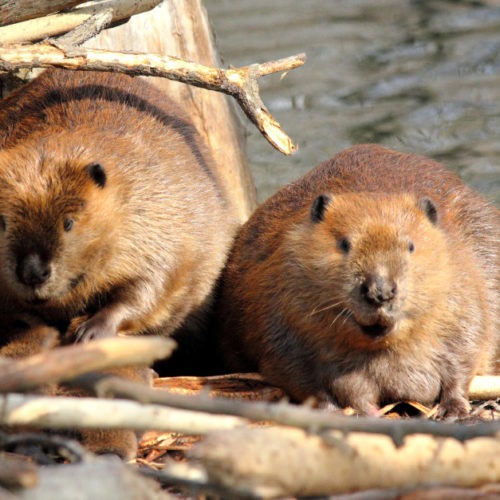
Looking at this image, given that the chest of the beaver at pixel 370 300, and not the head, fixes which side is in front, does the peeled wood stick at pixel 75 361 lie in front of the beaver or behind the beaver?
in front

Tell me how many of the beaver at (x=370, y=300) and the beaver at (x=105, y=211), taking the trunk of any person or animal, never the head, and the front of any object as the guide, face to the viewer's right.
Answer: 0

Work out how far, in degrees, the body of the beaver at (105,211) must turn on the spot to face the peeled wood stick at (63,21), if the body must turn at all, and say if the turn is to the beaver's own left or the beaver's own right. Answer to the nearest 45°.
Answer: approximately 135° to the beaver's own right

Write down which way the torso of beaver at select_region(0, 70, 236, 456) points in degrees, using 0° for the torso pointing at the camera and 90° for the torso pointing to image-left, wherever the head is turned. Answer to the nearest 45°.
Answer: approximately 45°

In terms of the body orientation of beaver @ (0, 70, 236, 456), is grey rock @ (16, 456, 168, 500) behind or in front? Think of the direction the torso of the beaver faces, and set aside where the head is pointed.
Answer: in front

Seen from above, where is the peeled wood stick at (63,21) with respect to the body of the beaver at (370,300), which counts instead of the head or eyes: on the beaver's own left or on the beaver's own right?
on the beaver's own right

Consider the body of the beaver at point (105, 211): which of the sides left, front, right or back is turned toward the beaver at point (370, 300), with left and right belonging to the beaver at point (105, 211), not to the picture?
left

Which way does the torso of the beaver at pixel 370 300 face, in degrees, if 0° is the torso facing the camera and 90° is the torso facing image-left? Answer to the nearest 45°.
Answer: approximately 0°
